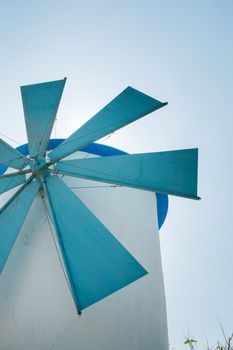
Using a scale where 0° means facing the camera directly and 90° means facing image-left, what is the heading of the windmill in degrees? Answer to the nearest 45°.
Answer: approximately 45°
